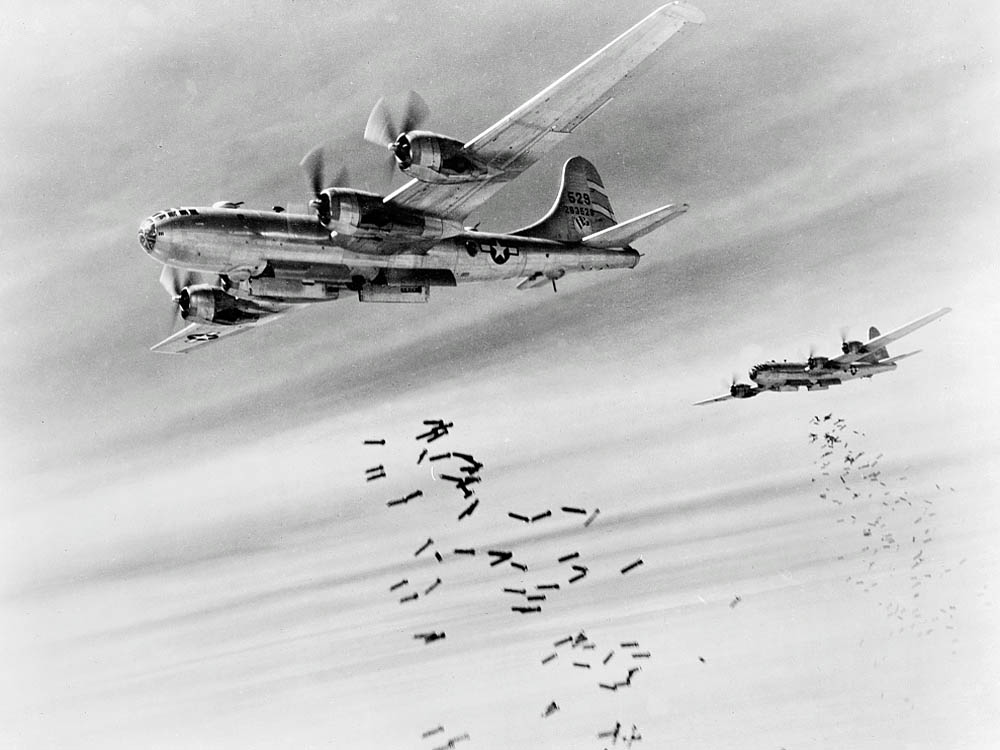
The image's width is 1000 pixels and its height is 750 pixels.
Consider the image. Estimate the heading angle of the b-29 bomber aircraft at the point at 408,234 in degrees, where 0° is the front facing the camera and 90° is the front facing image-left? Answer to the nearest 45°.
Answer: approximately 45°
